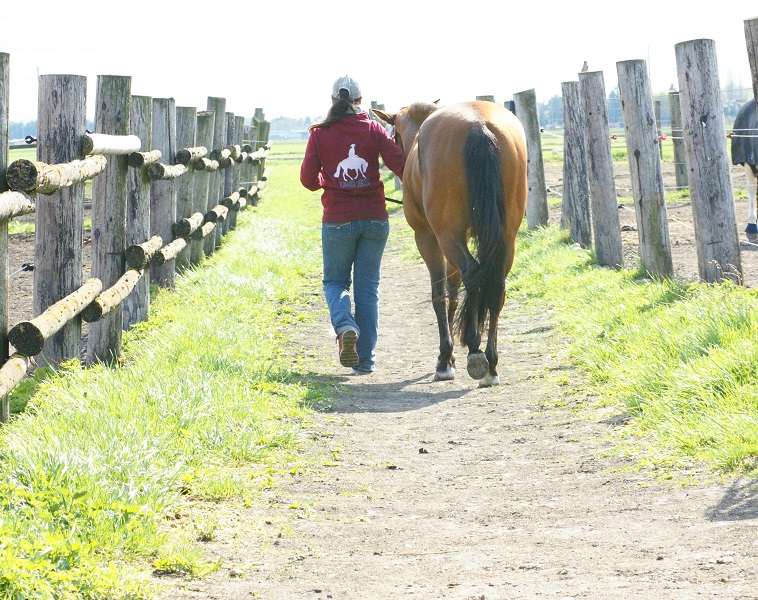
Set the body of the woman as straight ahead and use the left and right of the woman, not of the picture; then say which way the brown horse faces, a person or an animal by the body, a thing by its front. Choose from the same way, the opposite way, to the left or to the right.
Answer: the same way

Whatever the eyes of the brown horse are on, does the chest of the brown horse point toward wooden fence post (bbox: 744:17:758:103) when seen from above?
no

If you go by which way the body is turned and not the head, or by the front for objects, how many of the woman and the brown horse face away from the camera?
2

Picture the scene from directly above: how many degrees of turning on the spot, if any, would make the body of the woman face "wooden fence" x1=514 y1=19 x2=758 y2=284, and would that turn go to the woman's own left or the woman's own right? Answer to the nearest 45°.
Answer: approximately 45° to the woman's own right

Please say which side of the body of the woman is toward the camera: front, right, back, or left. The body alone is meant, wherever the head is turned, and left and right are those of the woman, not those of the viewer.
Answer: back

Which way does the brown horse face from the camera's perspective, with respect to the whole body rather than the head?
away from the camera
